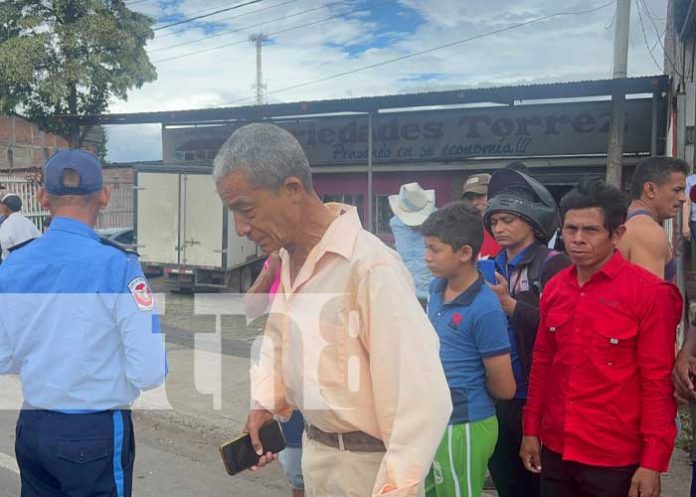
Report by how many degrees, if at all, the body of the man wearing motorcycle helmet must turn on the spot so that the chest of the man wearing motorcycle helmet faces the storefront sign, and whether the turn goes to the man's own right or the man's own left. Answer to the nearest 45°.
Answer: approximately 135° to the man's own right

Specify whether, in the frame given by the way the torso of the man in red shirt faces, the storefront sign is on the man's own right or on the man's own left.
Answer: on the man's own right

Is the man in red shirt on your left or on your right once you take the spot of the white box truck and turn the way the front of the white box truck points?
on your right

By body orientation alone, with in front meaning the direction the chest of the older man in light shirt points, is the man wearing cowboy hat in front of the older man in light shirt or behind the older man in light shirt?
behind

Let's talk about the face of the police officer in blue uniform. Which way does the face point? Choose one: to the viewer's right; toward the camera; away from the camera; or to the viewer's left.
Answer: away from the camera

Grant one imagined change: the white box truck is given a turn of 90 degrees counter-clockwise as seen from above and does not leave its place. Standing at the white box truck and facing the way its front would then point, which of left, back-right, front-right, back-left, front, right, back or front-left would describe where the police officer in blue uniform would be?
back-left
